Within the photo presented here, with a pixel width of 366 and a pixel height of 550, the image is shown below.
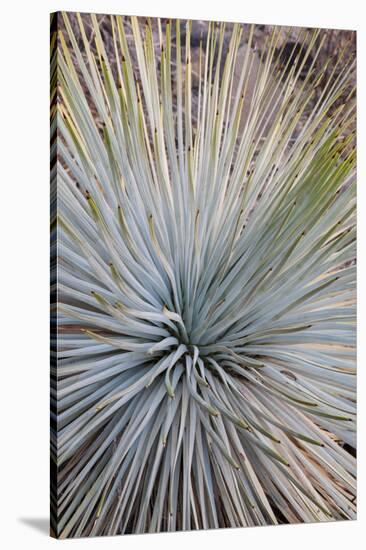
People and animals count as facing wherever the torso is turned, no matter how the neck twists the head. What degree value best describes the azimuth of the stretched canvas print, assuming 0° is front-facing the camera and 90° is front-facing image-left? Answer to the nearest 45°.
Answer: approximately 315°
